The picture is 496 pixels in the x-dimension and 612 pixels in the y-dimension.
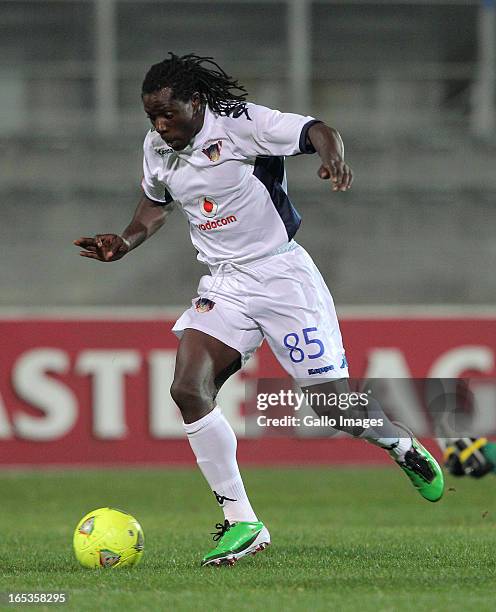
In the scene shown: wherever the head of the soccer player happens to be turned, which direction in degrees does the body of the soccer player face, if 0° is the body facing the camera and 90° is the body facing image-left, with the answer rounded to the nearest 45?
approximately 45°

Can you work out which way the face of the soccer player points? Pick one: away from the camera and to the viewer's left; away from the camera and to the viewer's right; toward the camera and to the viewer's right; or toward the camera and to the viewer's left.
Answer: toward the camera and to the viewer's left

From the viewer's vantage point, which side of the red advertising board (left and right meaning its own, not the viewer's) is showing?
front

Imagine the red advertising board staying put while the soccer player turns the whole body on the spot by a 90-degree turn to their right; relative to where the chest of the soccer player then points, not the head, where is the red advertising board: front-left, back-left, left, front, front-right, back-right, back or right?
front-right

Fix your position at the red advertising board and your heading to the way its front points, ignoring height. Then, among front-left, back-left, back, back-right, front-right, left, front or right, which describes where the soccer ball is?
front
